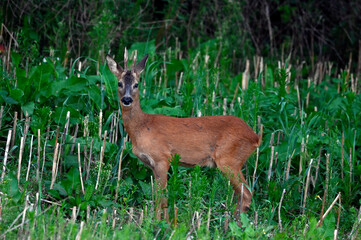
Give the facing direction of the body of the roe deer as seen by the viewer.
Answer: to the viewer's left
